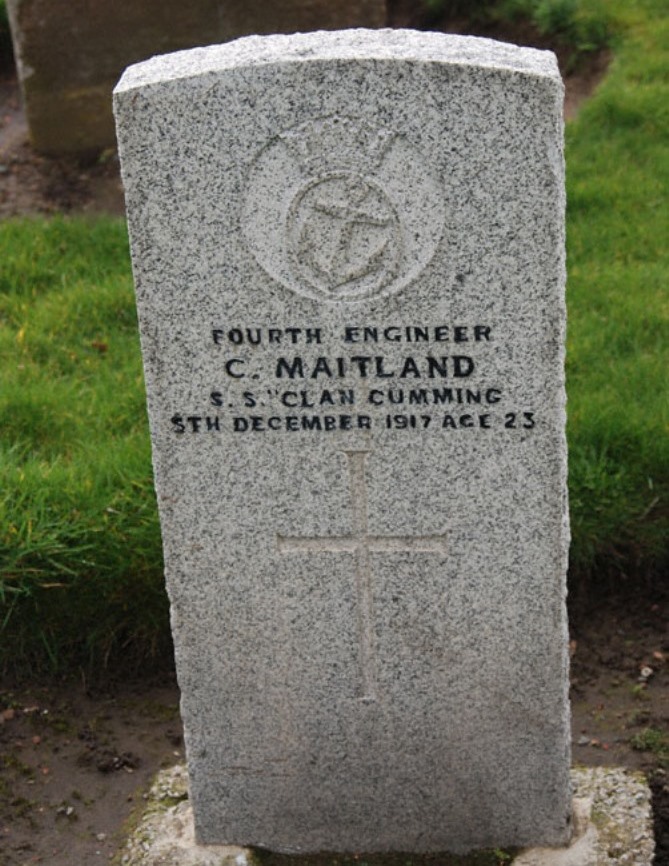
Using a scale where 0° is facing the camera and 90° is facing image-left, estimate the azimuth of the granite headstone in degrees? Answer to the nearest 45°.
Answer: approximately 0°

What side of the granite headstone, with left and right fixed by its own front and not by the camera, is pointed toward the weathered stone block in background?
back
